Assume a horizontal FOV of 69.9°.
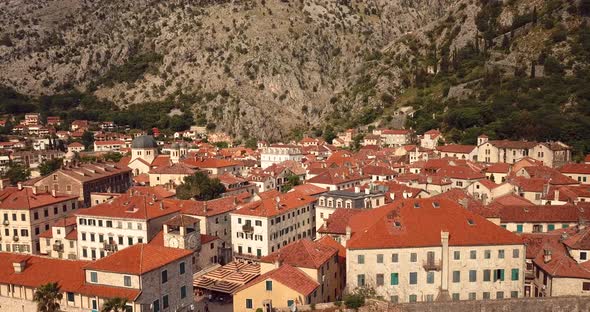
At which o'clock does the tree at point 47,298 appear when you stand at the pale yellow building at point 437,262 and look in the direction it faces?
The tree is roughly at 2 o'clock from the pale yellow building.

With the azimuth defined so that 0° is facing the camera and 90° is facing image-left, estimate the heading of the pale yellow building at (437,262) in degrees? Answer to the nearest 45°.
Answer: approximately 0°

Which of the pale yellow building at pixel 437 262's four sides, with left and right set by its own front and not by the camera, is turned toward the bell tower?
right

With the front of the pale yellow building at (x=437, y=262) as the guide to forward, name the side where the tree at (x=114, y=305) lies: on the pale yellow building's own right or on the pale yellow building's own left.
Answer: on the pale yellow building's own right
